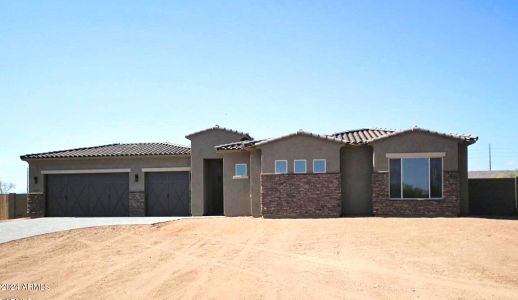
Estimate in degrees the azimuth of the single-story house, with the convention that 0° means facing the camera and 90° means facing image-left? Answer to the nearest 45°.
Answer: approximately 0°
